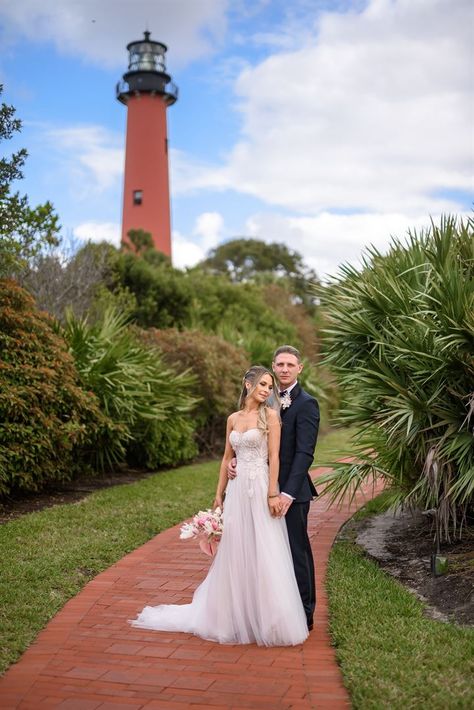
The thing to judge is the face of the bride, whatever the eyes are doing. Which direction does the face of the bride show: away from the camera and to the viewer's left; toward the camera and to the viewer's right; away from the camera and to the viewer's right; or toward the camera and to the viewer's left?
toward the camera and to the viewer's right

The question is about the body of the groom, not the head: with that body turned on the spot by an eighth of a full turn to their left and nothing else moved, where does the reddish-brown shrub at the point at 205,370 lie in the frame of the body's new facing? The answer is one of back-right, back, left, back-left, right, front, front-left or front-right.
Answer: back

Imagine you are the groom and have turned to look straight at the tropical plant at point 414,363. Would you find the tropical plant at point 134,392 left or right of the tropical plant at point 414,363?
left

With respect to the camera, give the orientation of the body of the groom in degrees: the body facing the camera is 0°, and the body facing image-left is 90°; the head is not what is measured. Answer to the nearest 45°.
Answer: approximately 45°

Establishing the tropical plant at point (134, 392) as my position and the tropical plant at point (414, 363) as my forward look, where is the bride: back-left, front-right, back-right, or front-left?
front-right

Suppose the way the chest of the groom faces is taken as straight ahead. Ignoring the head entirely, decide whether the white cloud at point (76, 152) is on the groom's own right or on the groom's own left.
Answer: on the groom's own right

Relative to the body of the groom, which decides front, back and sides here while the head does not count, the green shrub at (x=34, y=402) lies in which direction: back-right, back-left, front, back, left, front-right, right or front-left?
right

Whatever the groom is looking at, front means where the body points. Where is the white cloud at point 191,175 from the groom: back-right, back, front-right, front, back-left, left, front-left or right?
back-right
